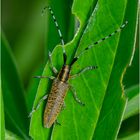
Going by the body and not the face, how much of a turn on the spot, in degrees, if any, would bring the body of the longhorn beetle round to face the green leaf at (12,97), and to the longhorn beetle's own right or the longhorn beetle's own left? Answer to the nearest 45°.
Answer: approximately 45° to the longhorn beetle's own left

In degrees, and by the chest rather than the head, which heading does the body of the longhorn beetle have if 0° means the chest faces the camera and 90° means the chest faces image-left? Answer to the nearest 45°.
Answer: approximately 180°
